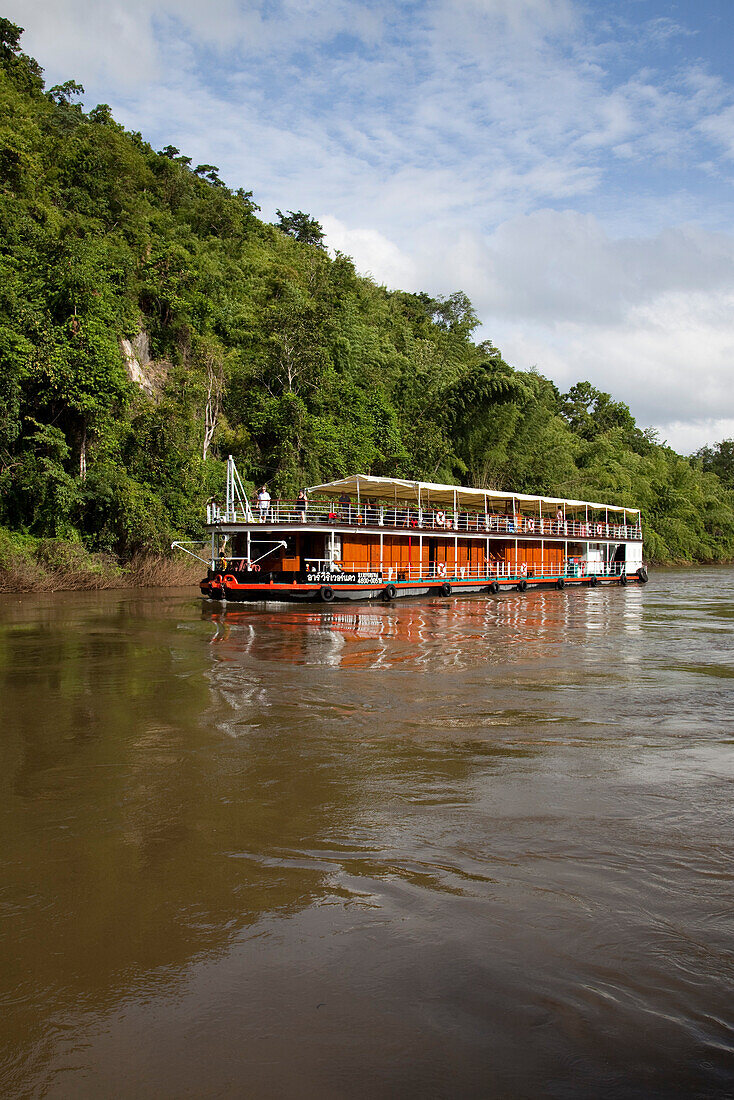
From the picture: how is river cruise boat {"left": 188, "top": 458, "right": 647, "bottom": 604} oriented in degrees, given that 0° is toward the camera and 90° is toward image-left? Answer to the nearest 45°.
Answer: approximately 45°
